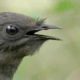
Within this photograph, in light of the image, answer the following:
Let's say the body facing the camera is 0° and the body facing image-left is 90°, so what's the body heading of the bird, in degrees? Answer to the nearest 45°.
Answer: approximately 270°
